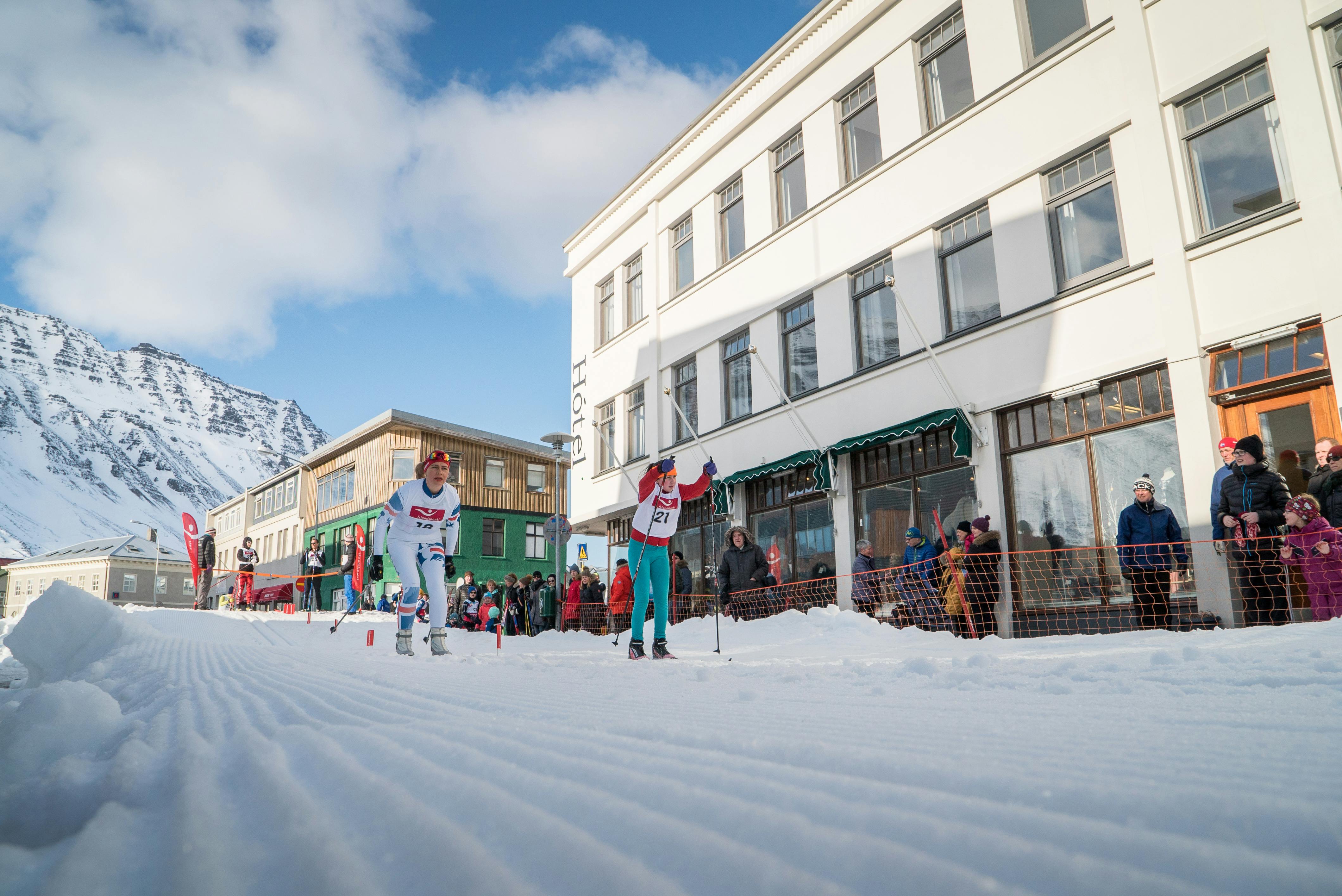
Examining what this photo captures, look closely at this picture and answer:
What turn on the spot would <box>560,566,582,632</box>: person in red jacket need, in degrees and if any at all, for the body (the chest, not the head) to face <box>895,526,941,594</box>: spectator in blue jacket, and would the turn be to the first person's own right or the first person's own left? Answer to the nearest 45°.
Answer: approximately 90° to the first person's own left

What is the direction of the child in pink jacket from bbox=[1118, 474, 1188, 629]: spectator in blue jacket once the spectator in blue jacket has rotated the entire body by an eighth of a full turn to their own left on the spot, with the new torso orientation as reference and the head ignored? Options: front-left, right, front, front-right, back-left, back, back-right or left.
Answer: front

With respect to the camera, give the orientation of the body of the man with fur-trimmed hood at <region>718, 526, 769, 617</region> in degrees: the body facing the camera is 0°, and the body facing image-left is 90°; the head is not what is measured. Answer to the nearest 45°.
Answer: approximately 0°

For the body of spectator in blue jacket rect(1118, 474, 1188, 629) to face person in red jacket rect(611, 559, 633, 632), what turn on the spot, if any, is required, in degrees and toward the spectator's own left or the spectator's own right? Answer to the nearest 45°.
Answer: approximately 90° to the spectator's own right

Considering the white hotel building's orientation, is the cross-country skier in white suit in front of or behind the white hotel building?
in front

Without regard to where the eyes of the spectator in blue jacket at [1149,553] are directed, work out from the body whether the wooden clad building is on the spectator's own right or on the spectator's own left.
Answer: on the spectator's own right

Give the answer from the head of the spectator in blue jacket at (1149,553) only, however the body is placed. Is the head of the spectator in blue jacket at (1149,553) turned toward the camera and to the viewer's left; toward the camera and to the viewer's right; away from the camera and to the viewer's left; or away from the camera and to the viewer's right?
toward the camera and to the viewer's left

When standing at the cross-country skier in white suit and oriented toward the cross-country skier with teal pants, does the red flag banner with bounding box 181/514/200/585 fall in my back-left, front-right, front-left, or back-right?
back-left

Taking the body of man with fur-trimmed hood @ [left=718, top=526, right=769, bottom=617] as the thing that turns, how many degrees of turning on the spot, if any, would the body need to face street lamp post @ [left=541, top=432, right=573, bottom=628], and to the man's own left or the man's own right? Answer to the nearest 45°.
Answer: approximately 135° to the man's own right

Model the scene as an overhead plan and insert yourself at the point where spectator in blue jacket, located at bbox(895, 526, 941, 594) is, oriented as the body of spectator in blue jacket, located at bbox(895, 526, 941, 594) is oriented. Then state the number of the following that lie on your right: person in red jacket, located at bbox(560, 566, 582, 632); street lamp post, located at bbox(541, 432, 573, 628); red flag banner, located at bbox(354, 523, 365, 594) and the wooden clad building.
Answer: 4

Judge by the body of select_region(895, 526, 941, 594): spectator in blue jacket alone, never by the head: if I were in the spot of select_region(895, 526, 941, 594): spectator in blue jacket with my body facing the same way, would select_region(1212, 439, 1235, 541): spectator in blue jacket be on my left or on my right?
on my left

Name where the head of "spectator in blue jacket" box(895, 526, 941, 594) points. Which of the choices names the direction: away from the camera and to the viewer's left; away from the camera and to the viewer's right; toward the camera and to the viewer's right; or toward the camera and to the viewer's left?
toward the camera and to the viewer's left

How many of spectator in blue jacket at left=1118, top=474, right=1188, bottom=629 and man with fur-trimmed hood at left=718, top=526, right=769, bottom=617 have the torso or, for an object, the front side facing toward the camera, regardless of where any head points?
2

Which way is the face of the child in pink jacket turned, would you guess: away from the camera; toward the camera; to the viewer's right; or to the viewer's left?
to the viewer's left
